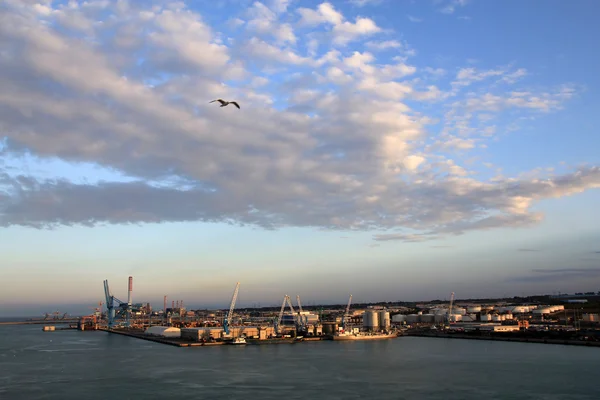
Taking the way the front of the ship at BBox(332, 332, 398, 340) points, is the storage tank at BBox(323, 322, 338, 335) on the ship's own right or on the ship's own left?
on the ship's own left

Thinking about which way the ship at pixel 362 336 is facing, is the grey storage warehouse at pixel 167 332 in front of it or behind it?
behind

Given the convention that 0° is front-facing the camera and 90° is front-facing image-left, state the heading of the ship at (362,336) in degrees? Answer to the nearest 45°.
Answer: approximately 270°

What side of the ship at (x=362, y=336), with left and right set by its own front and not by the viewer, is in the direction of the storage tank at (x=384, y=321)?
left
